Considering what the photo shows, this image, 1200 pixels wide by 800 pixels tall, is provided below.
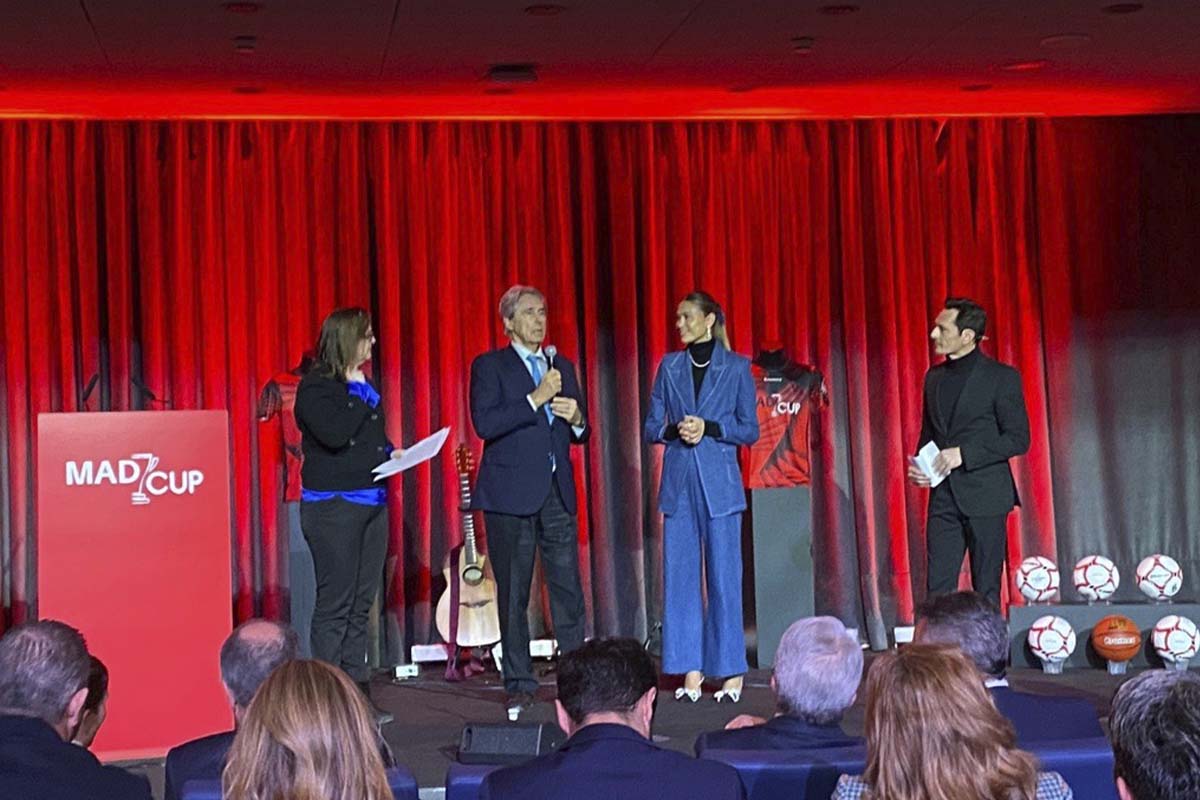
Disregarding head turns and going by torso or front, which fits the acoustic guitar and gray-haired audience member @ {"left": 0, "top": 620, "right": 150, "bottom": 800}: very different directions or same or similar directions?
very different directions

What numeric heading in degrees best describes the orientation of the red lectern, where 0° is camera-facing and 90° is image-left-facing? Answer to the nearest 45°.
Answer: approximately 0°

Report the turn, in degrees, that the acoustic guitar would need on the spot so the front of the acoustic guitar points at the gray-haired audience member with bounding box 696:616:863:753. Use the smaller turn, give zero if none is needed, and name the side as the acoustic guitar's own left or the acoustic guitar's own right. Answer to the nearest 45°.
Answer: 0° — it already faces them

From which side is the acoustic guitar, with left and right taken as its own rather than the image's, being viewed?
front

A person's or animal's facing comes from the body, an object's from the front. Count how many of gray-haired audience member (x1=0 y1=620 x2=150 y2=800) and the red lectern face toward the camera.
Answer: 1

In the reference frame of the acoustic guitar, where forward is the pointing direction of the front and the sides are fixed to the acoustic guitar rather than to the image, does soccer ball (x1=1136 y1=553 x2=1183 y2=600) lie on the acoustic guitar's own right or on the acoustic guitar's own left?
on the acoustic guitar's own left

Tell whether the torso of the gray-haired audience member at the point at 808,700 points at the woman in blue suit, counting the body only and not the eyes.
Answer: yes

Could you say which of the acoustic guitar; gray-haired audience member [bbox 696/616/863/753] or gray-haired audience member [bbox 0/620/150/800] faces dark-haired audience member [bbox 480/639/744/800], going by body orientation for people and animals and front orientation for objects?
the acoustic guitar

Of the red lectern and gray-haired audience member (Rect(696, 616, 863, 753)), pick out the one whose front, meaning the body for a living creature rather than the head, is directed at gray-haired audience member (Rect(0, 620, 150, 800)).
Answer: the red lectern

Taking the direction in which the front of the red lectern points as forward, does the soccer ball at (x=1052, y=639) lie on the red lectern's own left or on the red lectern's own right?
on the red lectern's own left

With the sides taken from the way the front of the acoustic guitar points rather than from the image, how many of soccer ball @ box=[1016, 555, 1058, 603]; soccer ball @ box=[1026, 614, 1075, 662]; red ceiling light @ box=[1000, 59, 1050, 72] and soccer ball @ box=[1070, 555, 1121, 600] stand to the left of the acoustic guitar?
4

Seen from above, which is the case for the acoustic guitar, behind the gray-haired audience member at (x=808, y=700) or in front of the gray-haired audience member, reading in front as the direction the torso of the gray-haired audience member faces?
in front

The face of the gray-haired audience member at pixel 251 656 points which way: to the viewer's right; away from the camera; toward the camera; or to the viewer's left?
away from the camera

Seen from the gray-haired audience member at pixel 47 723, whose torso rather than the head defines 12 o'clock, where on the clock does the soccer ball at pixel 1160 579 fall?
The soccer ball is roughly at 2 o'clock from the gray-haired audience member.

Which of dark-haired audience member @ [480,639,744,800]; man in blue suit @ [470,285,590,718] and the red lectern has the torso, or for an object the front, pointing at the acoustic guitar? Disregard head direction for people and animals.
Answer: the dark-haired audience member

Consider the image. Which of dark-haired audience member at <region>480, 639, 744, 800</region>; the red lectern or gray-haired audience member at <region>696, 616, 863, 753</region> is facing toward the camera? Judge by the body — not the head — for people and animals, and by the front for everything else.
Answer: the red lectern

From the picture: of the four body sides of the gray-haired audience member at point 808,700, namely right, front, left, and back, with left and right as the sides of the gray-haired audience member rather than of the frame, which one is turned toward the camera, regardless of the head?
back
